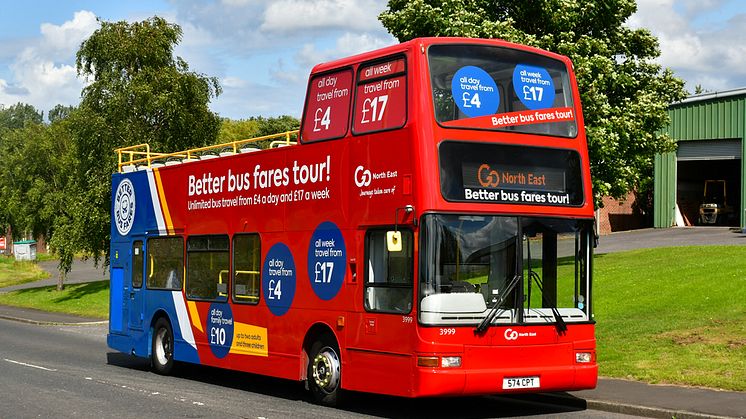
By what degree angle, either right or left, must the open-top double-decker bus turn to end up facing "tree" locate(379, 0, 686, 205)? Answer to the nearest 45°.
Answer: approximately 135° to its left

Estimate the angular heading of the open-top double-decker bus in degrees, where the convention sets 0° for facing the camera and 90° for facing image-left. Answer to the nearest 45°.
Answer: approximately 315°

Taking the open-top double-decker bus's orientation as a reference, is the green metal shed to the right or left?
on its left

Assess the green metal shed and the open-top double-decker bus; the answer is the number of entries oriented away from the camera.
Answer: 0

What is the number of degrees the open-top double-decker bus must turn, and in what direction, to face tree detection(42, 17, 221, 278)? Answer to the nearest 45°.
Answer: approximately 135° to its left

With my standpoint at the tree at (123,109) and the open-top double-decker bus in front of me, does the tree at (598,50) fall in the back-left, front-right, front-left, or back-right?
front-left

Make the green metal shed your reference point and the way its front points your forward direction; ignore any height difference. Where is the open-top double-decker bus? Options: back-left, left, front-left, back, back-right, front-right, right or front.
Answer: front

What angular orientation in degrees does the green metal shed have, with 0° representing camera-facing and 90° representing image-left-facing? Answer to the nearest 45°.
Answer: approximately 0°
